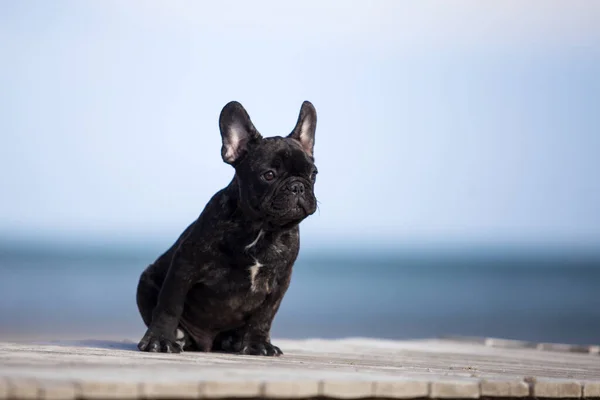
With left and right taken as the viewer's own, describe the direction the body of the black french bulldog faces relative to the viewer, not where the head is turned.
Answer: facing the viewer and to the right of the viewer
